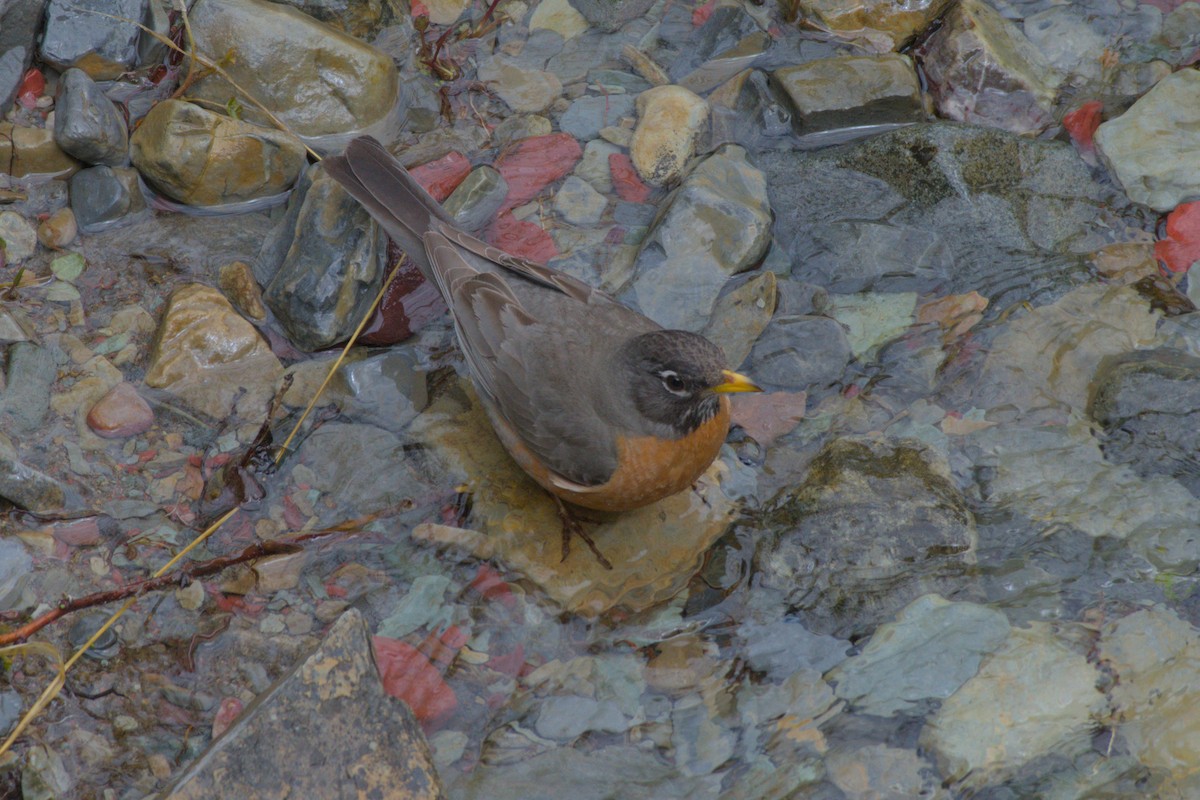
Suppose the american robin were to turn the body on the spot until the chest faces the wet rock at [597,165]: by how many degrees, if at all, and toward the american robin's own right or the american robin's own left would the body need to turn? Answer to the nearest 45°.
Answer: approximately 135° to the american robin's own left

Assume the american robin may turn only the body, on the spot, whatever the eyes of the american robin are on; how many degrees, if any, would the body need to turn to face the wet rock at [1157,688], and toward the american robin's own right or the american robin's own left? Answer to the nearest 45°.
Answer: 0° — it already faces it

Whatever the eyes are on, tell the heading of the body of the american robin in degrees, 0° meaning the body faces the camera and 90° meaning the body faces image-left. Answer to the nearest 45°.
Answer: approximately 315°

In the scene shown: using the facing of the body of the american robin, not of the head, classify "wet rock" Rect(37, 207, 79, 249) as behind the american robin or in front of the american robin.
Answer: behind

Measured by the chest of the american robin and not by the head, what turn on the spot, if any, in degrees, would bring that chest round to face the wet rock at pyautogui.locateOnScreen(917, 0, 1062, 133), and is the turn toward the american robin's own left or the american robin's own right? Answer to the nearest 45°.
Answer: approximately 90° to the american robin's own left

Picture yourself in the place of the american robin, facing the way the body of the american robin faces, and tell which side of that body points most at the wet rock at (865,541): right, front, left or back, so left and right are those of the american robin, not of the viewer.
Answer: front

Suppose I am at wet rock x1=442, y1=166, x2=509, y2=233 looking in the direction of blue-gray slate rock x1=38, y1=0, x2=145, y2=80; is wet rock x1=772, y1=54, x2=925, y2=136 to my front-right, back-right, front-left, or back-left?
back-right

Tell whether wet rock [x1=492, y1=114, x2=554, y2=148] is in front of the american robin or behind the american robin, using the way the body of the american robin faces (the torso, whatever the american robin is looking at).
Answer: behind

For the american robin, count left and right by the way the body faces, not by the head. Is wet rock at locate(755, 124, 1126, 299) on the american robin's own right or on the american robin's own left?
on the american robin's own left

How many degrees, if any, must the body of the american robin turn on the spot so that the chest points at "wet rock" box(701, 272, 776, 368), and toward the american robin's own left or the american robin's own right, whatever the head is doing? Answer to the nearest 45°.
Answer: approximately 90° to the american robin's own left

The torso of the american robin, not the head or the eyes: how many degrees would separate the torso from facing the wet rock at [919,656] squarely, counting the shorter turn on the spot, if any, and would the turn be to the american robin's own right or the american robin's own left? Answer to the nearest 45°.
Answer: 0° — it already faces it

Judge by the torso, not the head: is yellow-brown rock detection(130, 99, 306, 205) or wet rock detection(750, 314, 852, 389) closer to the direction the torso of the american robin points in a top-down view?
the wet rock
